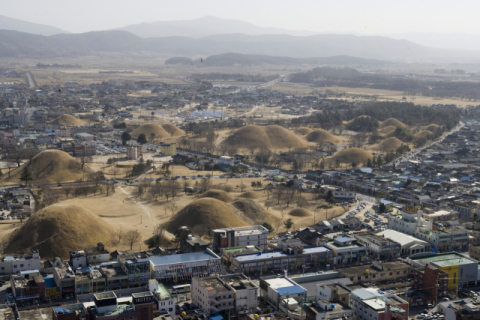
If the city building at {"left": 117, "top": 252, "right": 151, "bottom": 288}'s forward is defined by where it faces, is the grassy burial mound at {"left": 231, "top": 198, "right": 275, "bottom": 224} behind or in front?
behind

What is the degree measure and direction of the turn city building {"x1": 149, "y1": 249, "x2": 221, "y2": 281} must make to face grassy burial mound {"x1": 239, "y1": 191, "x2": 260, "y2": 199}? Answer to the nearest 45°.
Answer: approximately 180°

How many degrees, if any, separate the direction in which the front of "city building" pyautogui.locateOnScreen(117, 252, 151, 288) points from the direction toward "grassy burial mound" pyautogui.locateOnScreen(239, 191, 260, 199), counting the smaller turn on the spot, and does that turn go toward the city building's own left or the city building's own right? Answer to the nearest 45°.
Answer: approximately 135° to the city building's own left

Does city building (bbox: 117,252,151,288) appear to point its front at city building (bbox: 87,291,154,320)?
yes

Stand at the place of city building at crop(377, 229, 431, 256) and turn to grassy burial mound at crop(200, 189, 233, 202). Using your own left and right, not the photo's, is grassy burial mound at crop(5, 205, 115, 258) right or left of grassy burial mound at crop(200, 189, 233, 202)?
left

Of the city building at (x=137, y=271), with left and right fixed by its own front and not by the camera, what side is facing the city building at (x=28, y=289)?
right

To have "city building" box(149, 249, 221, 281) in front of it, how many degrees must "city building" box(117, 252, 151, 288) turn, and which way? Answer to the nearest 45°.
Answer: approximately 90° to its left

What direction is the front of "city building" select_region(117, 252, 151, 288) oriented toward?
toward the camera

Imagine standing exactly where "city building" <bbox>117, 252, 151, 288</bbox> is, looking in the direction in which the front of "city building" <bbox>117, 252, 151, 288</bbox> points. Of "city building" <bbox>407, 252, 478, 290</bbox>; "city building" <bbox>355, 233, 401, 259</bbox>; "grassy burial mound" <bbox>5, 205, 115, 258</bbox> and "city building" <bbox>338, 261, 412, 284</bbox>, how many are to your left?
3

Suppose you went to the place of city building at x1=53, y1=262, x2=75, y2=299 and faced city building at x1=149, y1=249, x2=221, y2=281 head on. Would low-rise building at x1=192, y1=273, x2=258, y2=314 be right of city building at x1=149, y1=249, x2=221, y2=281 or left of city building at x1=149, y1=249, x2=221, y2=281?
right

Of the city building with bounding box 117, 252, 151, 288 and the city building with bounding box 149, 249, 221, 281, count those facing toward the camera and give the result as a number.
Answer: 2

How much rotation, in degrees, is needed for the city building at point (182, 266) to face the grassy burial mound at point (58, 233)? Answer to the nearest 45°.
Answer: approximately 135° to its right
